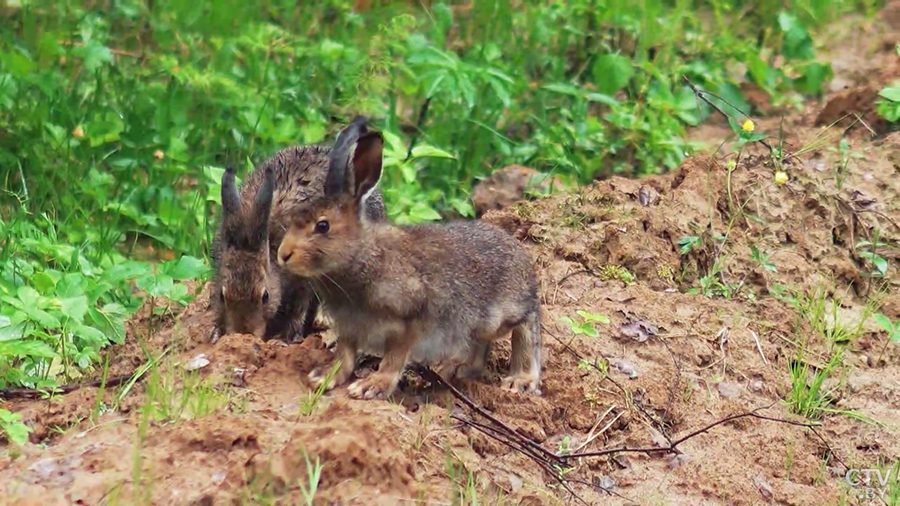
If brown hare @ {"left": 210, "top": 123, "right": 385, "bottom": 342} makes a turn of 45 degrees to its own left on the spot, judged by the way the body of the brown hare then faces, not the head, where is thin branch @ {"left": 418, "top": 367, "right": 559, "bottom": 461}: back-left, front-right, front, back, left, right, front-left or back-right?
front-left

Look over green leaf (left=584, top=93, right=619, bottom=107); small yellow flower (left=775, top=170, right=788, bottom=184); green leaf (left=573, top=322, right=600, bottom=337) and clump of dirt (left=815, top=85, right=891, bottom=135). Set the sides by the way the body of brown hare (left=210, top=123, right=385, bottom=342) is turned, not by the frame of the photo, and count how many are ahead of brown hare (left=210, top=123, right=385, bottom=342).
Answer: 0

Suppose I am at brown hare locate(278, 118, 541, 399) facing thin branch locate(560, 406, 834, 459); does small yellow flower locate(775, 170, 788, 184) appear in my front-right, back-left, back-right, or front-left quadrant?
front-left

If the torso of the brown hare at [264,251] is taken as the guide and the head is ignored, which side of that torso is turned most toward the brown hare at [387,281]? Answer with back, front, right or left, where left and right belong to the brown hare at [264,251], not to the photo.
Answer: left

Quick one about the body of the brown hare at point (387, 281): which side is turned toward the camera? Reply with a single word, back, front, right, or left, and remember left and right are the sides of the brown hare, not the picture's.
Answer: left

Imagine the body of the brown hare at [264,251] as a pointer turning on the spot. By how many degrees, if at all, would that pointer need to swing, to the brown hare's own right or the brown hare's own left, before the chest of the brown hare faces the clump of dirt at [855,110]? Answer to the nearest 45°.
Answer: approximately 180°

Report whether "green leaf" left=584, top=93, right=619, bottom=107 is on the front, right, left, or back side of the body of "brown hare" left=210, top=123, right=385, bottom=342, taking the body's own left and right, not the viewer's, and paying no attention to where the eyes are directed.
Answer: back

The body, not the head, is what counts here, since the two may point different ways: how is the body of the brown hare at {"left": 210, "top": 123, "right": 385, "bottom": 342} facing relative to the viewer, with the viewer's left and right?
facing the viewer and to the left of the viewer

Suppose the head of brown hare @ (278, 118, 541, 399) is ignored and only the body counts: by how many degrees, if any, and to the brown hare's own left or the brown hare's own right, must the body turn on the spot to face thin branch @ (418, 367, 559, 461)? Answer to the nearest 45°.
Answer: approximately 135° to the brown hare's own left

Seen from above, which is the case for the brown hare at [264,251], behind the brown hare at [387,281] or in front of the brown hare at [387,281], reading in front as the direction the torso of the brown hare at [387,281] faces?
in front

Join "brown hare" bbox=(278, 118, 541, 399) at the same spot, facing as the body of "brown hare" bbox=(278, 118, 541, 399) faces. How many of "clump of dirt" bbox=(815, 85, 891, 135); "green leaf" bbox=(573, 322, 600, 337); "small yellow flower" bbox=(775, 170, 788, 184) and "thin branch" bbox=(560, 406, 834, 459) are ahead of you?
0

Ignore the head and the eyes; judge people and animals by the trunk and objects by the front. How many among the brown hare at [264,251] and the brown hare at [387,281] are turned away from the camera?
0

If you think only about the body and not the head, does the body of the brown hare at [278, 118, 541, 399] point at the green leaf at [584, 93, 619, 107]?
no

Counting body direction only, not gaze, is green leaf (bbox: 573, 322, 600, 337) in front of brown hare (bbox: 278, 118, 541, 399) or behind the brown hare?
behind

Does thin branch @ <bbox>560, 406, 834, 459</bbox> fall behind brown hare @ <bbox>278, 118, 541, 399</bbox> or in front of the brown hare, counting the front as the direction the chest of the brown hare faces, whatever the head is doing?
behind

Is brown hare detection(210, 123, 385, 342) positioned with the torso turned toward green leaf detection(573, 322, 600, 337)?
no

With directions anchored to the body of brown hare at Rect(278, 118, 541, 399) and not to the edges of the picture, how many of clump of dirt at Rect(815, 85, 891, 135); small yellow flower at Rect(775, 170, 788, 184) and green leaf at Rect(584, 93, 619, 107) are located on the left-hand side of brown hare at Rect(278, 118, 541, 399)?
0
